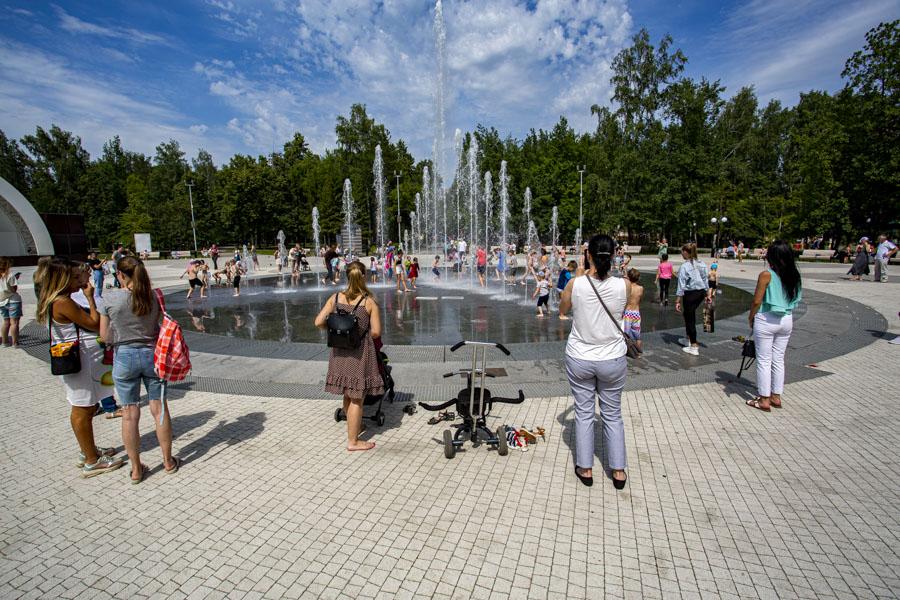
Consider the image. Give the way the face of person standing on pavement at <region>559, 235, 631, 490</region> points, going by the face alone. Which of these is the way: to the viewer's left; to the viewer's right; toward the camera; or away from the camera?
away from the camera

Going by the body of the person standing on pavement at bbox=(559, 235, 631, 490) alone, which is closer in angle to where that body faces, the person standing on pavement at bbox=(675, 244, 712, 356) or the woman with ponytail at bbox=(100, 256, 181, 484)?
the person standing on pavement

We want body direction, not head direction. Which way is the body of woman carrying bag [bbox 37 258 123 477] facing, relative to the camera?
to the viewer's right

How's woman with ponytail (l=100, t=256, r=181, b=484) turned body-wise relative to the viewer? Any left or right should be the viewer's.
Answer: facing away from the viewer

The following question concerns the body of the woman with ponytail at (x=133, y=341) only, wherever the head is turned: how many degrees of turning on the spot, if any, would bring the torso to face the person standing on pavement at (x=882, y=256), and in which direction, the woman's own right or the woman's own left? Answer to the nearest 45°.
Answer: approximately 90° to the woman's own right

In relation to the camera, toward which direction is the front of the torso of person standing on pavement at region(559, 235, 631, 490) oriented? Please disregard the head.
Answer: away from the camera
